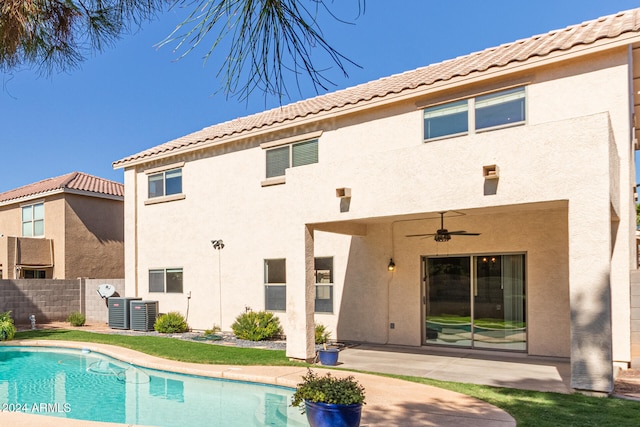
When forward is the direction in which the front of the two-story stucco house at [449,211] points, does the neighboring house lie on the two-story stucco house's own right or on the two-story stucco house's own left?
on the two-story stucco house's own left

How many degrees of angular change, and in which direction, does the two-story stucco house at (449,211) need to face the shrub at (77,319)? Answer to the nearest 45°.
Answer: approximately 90° to its right

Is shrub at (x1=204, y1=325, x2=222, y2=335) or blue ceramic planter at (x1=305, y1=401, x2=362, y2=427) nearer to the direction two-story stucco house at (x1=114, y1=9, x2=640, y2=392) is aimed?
the shrub

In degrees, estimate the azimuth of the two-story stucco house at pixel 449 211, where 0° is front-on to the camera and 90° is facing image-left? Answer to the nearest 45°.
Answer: approximately 225°

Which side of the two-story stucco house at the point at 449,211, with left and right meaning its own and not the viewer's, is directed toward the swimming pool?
back

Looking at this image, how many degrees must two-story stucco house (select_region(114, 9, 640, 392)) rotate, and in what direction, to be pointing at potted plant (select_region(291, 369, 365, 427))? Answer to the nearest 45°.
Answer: approximately 135° to its right

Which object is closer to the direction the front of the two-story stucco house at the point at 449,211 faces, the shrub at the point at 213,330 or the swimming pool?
the swimming pool
